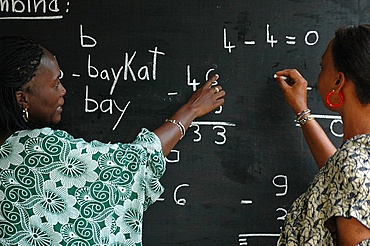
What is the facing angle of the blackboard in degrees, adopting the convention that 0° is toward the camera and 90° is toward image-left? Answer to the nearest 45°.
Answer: approximately 0°
